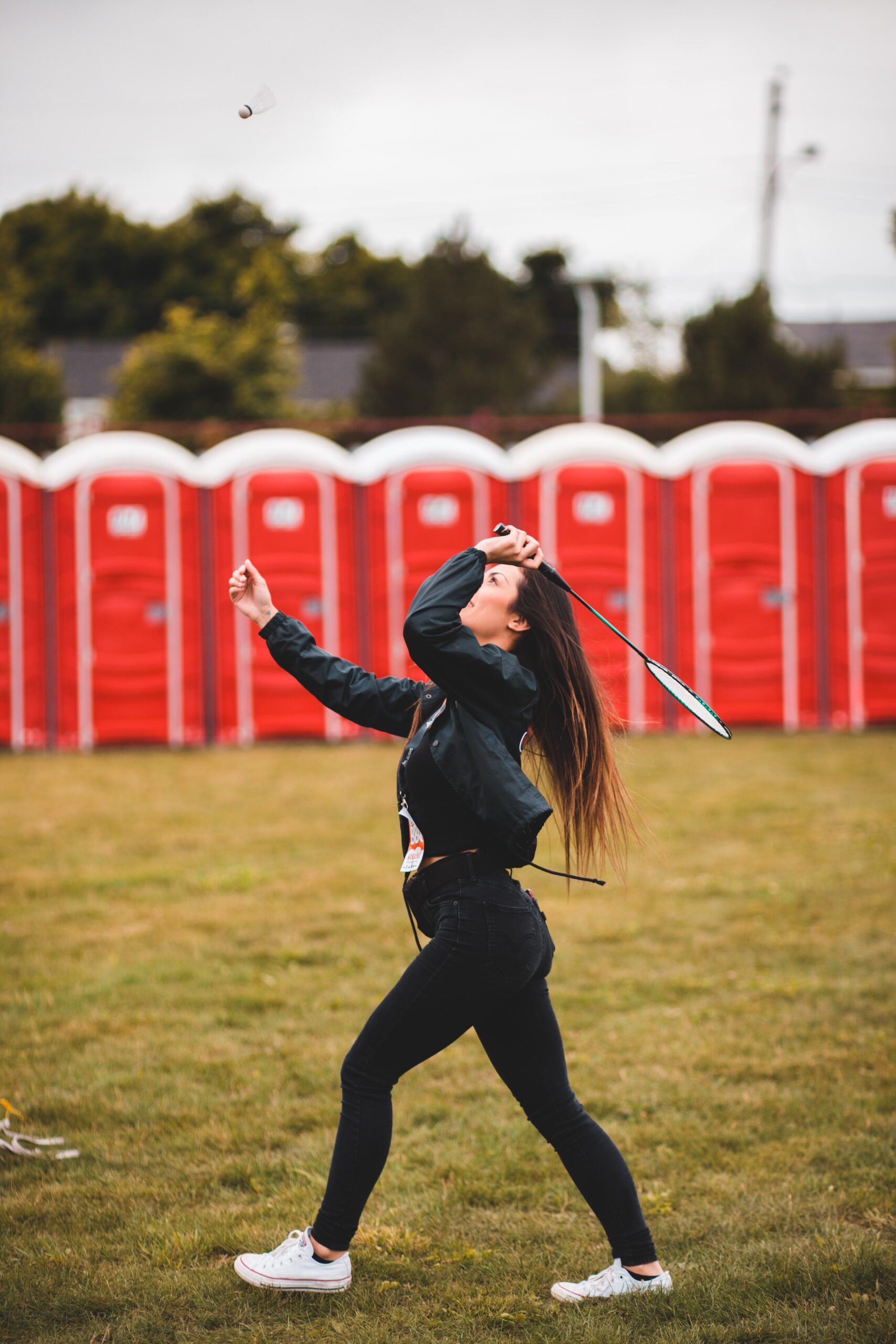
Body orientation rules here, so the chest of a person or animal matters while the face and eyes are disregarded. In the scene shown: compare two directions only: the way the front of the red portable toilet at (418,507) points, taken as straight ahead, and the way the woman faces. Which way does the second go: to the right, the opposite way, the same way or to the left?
to the right

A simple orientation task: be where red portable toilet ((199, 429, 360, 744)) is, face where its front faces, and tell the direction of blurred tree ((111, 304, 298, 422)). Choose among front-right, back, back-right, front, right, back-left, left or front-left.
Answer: back

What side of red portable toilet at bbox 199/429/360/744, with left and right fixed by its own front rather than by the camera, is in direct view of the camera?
front

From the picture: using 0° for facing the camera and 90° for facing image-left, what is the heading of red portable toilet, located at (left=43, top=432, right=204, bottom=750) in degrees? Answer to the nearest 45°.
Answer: approximately 0°

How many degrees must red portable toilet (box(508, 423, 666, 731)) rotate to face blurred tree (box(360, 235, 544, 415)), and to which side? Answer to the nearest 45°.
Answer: approximately 180°

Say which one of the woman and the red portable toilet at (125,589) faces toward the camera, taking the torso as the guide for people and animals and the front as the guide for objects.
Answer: the red portable toilet

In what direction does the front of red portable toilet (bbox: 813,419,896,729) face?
toward the camera

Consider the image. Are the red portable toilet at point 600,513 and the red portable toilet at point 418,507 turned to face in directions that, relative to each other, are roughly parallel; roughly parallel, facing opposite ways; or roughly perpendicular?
roughly parallel

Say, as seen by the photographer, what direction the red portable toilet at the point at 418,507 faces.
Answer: facing the viewer

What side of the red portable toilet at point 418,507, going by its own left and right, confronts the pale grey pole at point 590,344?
back

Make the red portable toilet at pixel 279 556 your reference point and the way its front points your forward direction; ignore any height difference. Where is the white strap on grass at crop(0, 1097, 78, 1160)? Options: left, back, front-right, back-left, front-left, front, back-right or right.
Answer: front

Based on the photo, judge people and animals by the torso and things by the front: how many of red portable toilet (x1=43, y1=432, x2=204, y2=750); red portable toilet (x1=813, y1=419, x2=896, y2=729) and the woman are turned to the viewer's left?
1

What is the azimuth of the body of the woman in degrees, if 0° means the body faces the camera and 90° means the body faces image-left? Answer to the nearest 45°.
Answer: approximately 90°

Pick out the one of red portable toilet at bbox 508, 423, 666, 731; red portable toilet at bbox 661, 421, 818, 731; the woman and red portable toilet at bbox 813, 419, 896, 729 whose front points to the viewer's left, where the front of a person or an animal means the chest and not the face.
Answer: the woman

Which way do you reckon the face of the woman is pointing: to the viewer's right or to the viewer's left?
to the viewer's left

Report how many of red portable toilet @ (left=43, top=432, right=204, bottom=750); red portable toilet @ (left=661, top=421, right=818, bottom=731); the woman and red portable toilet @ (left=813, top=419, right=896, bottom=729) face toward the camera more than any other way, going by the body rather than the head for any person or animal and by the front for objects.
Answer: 3

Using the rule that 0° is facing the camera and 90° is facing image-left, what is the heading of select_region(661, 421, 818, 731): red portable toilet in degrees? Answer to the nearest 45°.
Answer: approximately 0°
